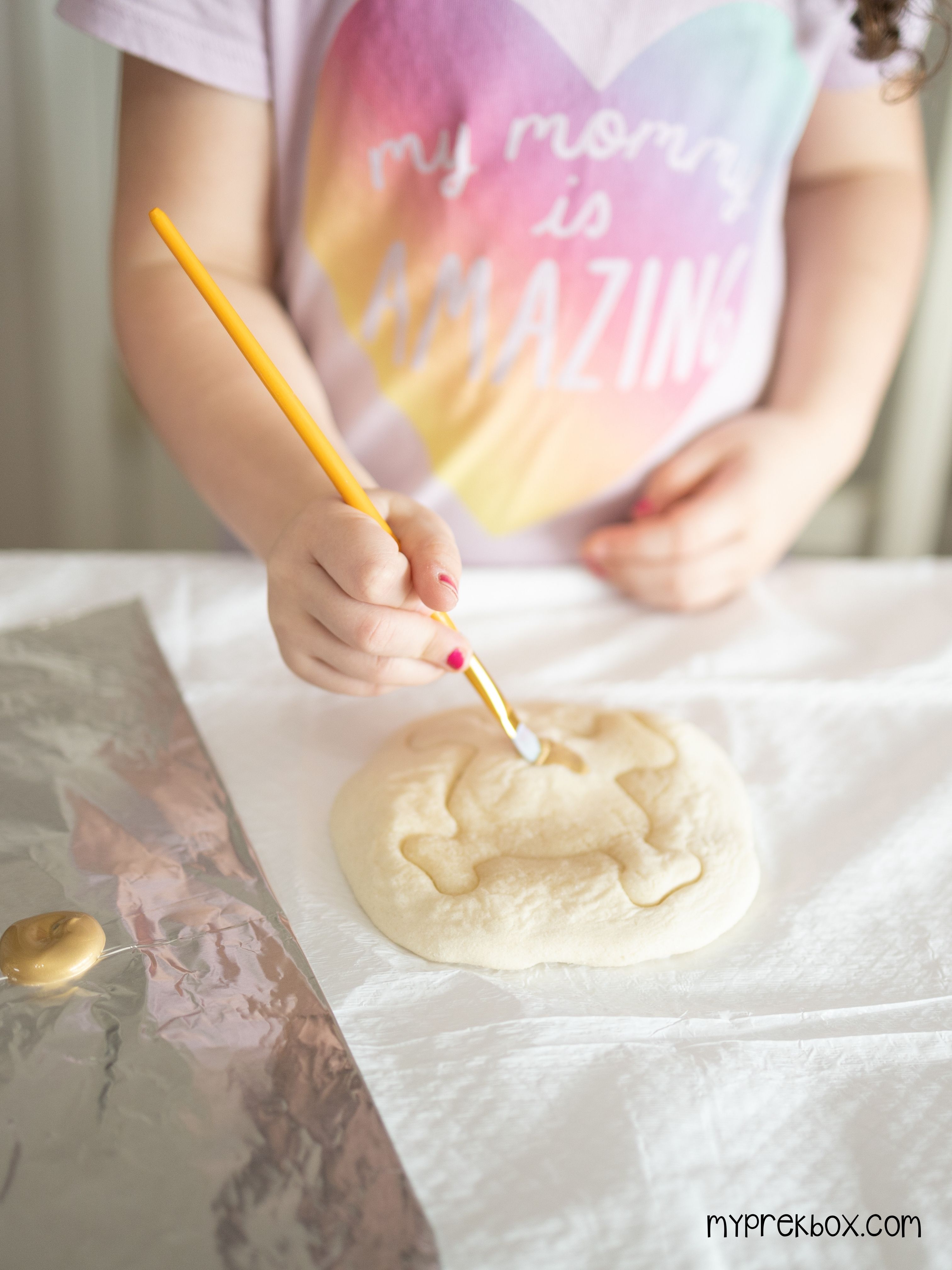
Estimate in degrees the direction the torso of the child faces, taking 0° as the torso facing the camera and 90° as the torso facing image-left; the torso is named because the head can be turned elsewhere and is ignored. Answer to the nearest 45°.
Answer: approximately 0°
